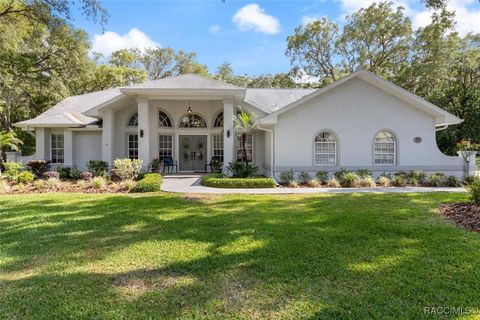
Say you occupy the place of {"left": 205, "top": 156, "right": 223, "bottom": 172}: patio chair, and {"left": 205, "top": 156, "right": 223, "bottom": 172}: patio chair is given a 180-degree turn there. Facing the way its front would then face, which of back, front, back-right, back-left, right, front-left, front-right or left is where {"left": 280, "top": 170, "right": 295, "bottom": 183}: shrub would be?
right

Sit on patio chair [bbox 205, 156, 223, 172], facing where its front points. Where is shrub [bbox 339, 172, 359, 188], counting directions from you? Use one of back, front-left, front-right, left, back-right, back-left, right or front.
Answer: left

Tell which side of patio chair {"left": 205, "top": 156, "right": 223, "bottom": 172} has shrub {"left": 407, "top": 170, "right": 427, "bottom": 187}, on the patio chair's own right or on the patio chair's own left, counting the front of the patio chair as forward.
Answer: on the patio chair's own left

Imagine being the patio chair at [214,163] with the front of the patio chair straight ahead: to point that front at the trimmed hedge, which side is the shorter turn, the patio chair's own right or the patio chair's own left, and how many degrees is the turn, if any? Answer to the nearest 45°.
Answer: approximately 45° to the patio chair's own left

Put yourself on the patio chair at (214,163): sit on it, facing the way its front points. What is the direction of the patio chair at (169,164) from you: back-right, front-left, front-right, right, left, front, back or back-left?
front-right

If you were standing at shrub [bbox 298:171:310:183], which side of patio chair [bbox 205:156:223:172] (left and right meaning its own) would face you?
left

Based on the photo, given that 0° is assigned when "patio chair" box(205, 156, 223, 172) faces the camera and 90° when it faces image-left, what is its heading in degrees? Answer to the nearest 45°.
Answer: approximately 45°

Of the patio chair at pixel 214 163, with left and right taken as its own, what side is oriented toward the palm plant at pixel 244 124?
left

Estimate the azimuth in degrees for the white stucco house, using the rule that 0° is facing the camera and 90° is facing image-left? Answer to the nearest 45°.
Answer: approximately 0°

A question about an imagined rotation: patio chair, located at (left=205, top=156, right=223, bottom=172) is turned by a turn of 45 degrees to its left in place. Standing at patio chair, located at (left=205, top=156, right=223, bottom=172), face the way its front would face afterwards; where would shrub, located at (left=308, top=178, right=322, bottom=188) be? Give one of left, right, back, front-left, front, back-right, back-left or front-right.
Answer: front-left

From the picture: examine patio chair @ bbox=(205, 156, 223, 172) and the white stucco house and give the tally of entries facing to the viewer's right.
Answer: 0

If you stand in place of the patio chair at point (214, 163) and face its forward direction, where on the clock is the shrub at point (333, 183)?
The shrub is roughly at 9 o'clock from the patio chair.

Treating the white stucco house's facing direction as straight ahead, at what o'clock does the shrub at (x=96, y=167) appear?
The shrub is roughly at 3 o'clock from the white stucco house.

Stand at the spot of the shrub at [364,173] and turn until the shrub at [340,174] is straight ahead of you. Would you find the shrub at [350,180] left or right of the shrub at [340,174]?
left
